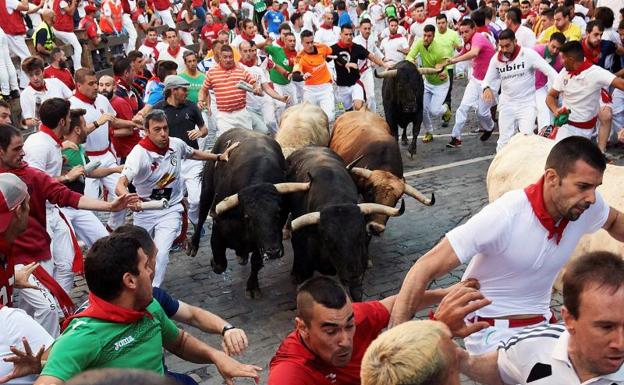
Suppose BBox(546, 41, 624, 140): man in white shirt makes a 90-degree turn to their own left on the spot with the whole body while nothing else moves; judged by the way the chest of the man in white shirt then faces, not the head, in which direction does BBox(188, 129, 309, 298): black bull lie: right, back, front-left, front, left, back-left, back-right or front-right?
right

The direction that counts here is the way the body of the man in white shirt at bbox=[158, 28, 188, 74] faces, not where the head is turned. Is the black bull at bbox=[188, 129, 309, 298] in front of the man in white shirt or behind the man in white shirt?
in front

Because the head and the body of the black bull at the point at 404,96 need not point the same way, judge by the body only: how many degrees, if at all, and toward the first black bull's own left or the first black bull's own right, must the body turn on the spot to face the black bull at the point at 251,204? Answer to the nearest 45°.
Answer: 0° — it already faces it

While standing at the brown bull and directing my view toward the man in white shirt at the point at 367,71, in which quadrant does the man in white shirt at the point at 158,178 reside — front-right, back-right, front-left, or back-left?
back-left

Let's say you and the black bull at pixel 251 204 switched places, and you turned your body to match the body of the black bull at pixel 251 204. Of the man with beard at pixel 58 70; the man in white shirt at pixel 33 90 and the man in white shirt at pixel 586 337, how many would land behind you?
2

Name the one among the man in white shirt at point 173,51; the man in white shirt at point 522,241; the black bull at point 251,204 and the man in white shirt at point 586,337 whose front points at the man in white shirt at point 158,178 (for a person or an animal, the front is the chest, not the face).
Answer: the man in white shirt at point 173,51

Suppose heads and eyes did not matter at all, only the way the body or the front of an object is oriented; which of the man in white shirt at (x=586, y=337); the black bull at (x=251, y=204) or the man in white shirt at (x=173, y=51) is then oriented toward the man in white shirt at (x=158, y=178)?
the man in white shirt at (x=173, y=51)

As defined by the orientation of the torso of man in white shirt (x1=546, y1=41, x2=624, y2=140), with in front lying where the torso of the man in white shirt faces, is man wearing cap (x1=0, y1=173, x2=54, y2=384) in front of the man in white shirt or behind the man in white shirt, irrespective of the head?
in front

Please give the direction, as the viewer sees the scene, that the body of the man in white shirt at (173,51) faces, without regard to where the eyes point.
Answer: toward the camera

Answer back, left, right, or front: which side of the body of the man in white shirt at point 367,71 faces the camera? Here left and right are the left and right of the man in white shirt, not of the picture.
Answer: front

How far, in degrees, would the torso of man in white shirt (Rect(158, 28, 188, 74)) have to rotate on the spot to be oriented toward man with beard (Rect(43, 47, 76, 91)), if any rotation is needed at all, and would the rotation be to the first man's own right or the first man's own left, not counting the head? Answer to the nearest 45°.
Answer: approximately 45° to the first man's own right

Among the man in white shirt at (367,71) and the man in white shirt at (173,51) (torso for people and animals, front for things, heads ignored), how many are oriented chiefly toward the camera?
2

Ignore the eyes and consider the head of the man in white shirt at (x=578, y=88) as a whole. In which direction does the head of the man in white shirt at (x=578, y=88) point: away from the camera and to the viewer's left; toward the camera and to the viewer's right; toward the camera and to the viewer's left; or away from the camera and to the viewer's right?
toward the camera and to the viewer's left

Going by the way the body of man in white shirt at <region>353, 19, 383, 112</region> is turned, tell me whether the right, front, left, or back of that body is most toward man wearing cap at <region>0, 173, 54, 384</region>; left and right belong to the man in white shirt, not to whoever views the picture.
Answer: front
